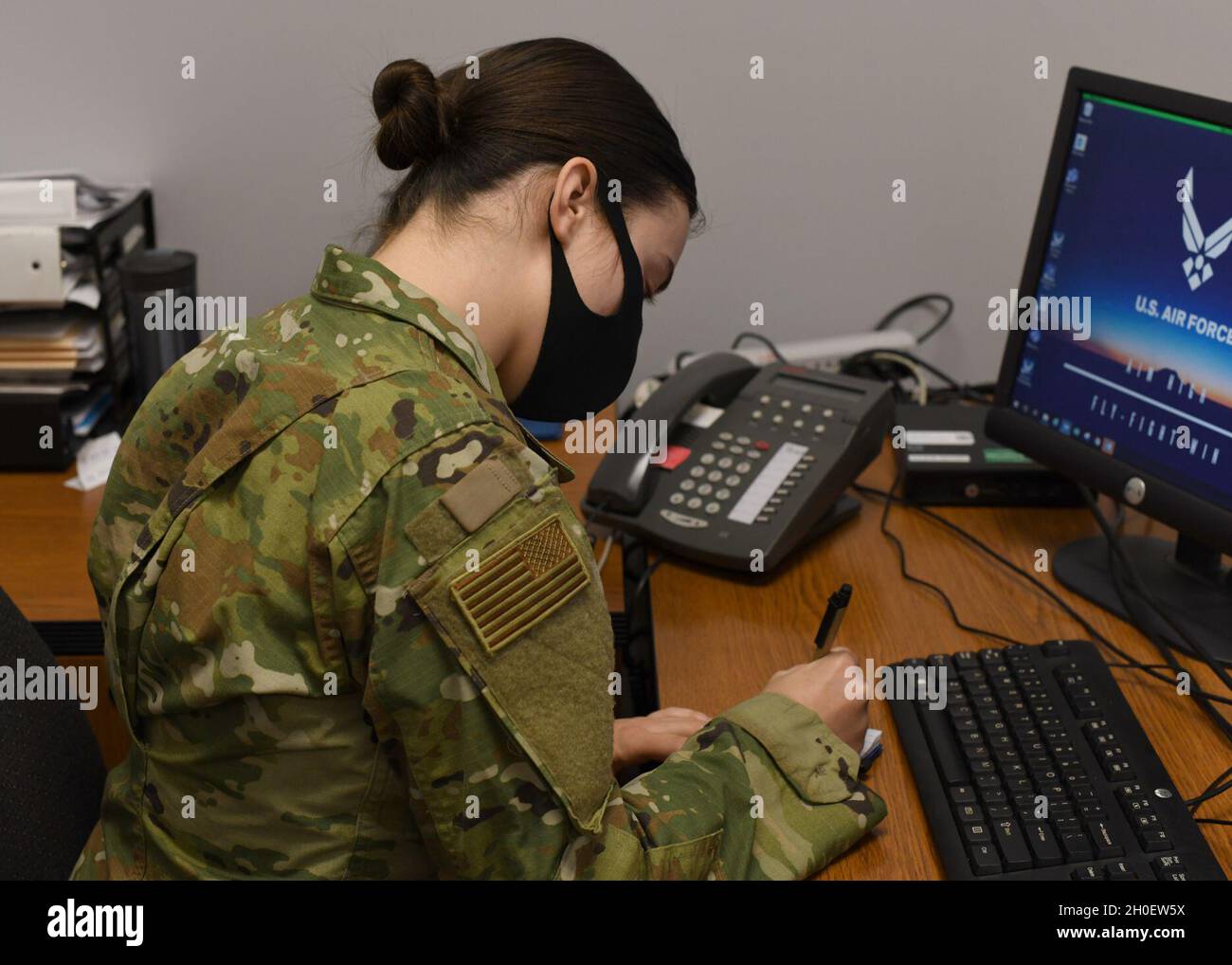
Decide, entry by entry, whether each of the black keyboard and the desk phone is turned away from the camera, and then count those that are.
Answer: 0

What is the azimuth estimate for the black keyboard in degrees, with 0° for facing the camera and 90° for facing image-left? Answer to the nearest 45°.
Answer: approximately 90°

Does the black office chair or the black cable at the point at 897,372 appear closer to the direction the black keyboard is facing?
the black office chair

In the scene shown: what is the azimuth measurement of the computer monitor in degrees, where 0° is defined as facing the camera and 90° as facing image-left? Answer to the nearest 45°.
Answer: approximately 45°

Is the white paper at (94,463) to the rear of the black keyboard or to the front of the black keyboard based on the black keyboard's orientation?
to the front

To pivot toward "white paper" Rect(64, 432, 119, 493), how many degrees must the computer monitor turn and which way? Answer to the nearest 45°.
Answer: approximately 45° to its right

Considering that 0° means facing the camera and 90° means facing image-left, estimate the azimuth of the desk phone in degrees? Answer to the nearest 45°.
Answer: approximately 45°
